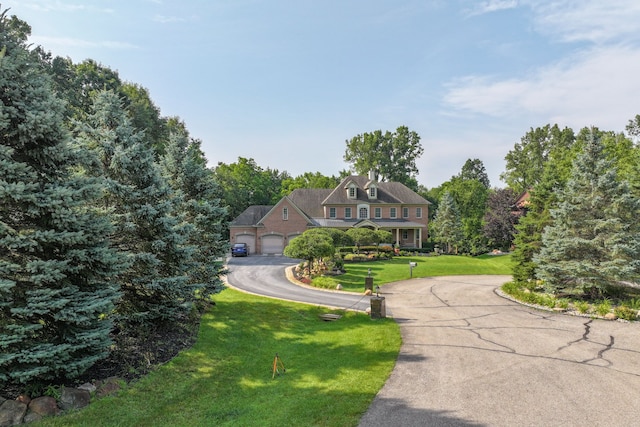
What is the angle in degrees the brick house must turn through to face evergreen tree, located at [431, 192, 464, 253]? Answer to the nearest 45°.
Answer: approximately 90° to its left

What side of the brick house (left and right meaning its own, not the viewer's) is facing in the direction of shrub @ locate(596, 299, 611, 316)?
front

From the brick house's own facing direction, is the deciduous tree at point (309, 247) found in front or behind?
in front

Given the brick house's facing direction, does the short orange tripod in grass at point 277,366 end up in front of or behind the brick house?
in front

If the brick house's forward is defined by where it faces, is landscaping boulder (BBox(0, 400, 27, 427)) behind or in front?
in front

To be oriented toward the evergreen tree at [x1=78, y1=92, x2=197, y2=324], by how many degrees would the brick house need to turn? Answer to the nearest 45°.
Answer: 0° — it already faces it

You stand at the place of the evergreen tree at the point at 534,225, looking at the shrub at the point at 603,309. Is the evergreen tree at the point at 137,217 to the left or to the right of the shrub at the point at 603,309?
right

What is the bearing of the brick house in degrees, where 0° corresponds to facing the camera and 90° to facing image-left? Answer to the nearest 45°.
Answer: approximately 0°
